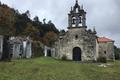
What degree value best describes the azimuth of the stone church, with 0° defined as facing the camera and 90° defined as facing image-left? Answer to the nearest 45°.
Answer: approximately 0°

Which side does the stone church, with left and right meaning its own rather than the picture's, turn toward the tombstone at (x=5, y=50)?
right
